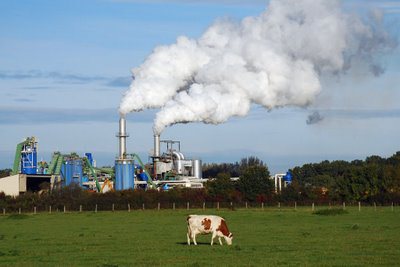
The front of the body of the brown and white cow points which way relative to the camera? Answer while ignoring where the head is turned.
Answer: to the viewer's right
